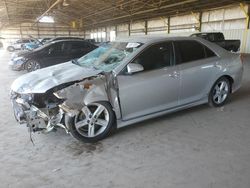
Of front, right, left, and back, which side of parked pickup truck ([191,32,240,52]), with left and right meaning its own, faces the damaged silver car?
left

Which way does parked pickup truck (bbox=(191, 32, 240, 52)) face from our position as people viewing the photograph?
facing to the left of the viewer

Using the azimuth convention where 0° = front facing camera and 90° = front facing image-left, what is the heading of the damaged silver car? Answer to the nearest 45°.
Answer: approximately 45°

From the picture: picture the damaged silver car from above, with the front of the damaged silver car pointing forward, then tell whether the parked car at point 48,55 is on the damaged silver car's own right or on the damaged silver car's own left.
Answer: on the damaged silver car's own right

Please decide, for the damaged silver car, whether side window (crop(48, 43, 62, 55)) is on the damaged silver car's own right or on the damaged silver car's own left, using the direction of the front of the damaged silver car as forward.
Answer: on the damaged silver car's own right

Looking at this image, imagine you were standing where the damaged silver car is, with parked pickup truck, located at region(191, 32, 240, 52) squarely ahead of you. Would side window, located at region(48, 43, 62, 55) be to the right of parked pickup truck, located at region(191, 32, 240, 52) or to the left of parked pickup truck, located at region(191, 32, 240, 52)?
left

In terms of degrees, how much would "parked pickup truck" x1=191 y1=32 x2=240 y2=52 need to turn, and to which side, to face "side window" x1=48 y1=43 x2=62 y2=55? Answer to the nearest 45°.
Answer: approximately 45° to its left

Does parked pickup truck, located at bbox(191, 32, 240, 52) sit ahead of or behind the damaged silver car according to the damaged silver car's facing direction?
behind

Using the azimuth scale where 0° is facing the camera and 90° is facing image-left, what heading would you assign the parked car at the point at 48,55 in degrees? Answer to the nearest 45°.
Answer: approximately 45°

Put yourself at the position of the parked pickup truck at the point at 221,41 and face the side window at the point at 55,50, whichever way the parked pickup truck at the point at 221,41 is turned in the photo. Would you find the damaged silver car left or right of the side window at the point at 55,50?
left
